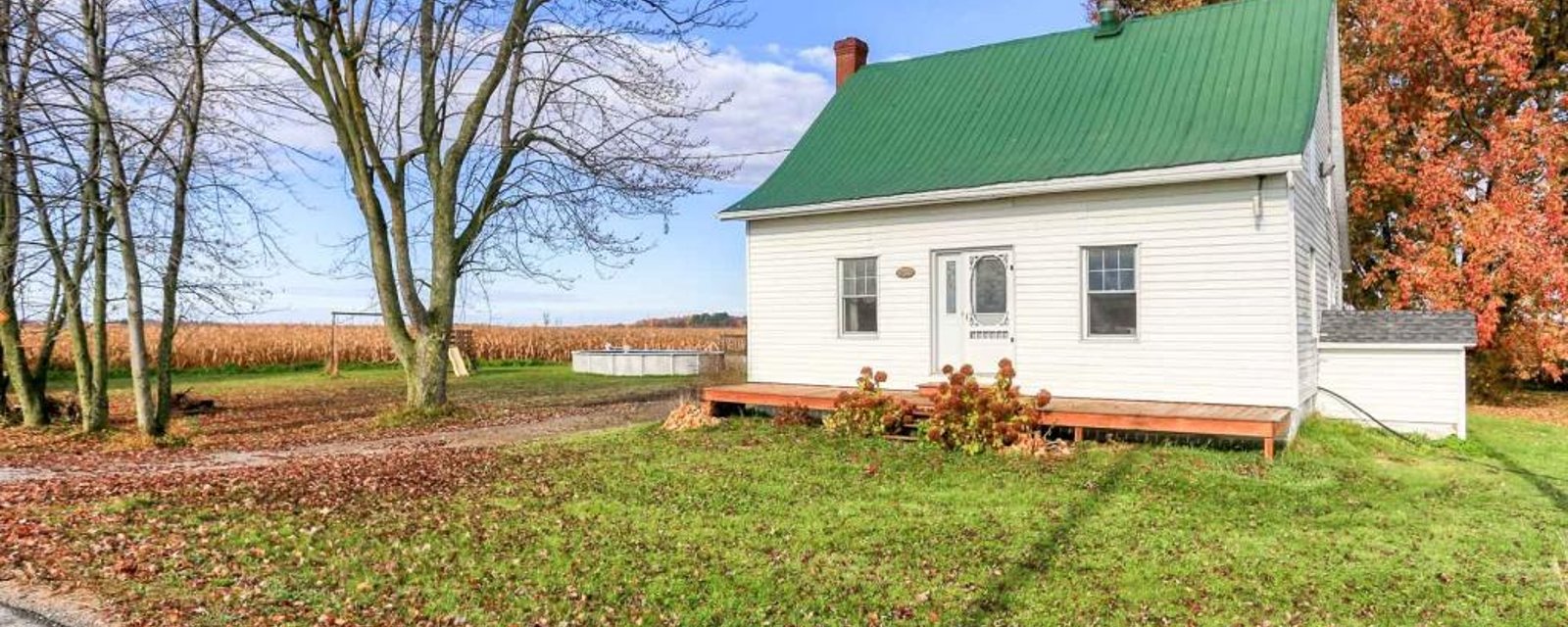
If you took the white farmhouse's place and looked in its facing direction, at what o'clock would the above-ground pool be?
The above-ground pool is roughly at 3 o'clock from the white farmhouse.

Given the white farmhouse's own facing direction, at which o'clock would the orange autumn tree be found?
The orange autumn tree is roughly at 6 o'clock from the white farmhouse.

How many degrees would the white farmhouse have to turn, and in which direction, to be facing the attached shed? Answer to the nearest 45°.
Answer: approximately 135° to its left

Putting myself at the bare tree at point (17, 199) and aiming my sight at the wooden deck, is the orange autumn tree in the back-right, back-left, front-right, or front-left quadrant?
front-left

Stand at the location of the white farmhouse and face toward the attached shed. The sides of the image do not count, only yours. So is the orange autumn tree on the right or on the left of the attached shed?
left

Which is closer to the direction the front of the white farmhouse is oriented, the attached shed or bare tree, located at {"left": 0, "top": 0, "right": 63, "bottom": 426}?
the bare tree

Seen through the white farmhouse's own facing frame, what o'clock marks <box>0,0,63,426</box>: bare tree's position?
The bare tree is roughly at 1 o'clock from the white farmhouse.

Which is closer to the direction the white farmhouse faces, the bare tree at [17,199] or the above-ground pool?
the bare tree

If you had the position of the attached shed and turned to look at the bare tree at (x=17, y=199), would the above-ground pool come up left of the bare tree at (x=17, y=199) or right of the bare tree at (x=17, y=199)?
right

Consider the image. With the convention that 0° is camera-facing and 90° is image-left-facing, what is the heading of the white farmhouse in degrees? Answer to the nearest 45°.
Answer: approximately 45°

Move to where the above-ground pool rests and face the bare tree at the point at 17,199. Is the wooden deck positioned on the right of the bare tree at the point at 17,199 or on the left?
left
